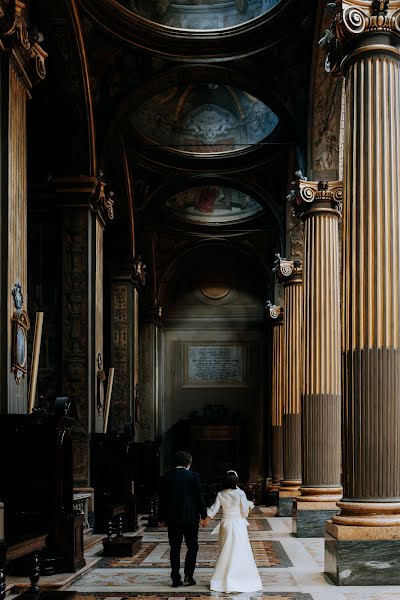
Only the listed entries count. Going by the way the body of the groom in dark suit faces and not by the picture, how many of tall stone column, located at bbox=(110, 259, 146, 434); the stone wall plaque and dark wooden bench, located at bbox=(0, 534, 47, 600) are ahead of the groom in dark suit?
2

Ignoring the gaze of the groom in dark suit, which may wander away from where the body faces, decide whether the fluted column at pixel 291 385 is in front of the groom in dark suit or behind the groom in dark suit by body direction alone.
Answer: in front

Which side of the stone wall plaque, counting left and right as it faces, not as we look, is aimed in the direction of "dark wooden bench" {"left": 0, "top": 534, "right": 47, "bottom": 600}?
front

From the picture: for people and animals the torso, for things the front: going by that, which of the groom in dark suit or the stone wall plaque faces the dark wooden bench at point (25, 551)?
the stone wall plaque

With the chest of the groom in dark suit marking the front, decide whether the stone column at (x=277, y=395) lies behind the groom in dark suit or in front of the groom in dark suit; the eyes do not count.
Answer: in front

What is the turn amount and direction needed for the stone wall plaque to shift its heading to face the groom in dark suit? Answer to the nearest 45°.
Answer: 0° — it already faces them

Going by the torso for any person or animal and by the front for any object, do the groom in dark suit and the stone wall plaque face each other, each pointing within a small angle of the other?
yes

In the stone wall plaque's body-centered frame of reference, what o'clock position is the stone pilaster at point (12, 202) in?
The stone pilaster is roughly at 12 o'clock from the stone wall plaque.

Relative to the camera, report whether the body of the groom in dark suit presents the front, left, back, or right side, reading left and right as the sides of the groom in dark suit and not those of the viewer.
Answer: back

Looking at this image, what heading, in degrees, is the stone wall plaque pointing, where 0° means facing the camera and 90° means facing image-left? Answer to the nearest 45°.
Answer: approximately 0°

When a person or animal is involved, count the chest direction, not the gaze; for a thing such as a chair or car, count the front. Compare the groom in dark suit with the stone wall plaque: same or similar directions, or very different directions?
very different directions
